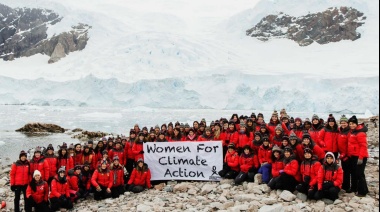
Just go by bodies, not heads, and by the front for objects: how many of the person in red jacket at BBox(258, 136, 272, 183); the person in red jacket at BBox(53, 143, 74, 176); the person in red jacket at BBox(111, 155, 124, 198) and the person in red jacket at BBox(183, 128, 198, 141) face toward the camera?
4

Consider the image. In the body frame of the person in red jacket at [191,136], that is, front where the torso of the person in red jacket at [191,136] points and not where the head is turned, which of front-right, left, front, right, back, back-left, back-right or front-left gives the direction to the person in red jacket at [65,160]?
right

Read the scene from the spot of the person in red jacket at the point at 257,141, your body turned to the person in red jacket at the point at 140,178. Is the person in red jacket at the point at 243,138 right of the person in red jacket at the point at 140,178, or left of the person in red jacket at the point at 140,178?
right

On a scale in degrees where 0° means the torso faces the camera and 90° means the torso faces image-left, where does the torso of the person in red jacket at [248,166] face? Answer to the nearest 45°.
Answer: approximately 45°

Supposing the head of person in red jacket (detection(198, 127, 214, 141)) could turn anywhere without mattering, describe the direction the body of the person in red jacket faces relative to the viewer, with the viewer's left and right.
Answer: facing the viewer

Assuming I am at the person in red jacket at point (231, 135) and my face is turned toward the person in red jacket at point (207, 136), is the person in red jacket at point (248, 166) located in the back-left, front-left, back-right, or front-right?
back-left

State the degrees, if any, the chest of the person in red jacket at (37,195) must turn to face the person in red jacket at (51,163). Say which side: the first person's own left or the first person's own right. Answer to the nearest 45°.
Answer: approximately 180°

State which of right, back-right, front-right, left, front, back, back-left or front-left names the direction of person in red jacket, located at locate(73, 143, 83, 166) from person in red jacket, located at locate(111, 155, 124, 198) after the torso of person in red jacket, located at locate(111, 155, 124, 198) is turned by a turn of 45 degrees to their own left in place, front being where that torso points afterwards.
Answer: back

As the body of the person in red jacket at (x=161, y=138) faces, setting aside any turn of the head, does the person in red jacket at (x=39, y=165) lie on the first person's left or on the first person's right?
on the first person's right

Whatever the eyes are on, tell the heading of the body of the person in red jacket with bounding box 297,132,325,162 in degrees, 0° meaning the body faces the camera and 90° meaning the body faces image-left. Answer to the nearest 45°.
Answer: approximately 0°

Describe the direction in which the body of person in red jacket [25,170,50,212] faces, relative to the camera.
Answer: toward the camera

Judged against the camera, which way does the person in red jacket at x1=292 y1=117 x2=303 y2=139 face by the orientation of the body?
toward the camera

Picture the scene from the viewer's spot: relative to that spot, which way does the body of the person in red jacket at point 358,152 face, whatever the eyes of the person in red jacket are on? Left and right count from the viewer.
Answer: facing the viewer and to the left of the viewer

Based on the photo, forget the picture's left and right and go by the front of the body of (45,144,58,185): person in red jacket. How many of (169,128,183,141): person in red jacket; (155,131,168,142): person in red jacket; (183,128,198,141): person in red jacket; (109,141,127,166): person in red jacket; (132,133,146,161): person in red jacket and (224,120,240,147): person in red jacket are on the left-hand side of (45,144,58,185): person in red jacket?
6

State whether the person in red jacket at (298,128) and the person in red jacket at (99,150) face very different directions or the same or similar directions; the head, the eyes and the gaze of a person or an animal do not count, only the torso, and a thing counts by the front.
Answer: same or similar directions
